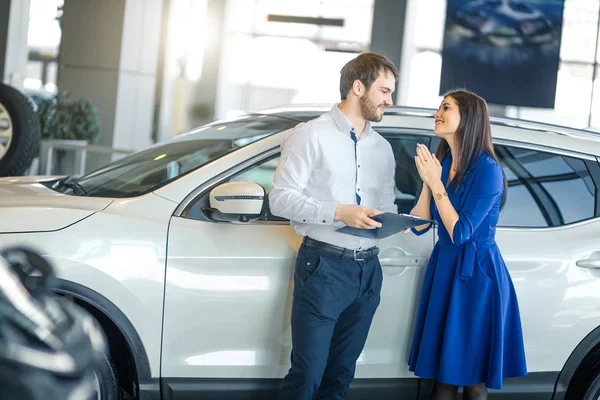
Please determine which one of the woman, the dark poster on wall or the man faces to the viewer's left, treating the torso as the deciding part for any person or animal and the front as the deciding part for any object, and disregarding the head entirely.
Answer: the woman

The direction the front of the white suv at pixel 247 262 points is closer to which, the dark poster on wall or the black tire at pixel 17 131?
the black tire

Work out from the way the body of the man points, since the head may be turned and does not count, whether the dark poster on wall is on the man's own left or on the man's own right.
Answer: on the man's own left

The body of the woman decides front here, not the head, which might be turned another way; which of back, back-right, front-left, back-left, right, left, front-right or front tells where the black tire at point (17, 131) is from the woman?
front-right

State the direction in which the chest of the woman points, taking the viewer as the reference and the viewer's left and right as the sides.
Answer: facing to the left of the viewer

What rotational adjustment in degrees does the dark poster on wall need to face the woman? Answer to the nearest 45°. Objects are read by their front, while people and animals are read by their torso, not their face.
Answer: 0° — it already faces them

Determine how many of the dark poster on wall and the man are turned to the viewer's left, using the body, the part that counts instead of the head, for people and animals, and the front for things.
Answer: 0

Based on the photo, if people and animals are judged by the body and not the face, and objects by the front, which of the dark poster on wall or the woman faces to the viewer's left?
the woman

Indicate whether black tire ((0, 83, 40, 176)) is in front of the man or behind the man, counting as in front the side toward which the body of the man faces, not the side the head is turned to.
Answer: behind

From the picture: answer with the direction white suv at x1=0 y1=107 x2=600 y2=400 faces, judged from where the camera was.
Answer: facing to the left of the viewer

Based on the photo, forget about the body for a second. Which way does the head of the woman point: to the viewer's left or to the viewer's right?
to the viewer's left
